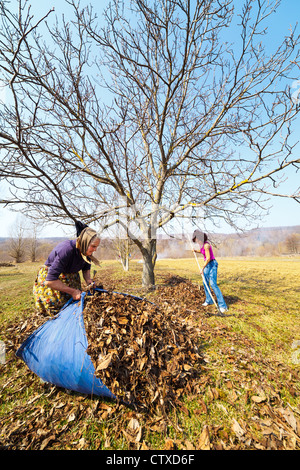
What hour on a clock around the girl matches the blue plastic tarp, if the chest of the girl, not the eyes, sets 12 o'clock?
The blue plastic tarp is roughly at 10 o'clock from the girl.

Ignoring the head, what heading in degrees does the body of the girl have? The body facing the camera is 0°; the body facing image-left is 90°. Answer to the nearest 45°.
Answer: approximately 90°

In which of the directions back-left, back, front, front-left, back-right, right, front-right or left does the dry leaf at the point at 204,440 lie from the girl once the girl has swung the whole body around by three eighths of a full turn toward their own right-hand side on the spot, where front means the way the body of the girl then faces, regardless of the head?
back-right

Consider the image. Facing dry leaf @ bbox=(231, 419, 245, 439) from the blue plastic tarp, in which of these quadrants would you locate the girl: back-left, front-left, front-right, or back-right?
front-left

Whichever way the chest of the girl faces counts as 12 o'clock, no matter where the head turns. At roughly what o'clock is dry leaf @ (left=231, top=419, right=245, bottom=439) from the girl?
The dry leaf is roughly at 9 o'clock from the girl.

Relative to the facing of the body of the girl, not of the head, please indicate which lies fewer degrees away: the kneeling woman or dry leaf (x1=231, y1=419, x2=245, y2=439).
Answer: the kneeling woman

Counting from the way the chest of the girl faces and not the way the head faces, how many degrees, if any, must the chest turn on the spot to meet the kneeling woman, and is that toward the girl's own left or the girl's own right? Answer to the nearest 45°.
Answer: approximately 45° to the girl's own left
